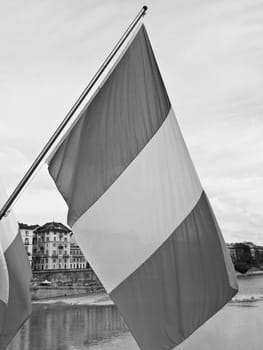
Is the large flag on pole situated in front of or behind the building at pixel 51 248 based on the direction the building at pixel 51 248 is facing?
in front

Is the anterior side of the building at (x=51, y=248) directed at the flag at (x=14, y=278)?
yes

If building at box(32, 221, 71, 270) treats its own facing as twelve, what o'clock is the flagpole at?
The flagpole is roughly at 12 o'clock from the building.

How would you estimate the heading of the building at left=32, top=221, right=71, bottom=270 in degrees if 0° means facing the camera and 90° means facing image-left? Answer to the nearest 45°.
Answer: approximately 0°

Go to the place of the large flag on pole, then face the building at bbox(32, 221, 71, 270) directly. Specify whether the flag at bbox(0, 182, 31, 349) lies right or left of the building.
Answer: left

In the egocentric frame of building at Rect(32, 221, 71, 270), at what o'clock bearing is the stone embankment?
The stone embankment is roughly at 12 o'clock from the building.
